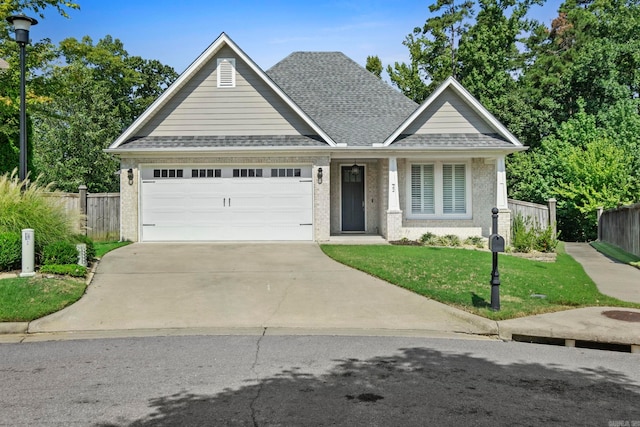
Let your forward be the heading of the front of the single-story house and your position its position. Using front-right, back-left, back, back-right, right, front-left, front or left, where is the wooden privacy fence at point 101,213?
right

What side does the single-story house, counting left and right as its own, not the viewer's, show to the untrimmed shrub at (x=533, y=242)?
left

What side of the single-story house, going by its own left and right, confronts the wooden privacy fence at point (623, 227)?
left

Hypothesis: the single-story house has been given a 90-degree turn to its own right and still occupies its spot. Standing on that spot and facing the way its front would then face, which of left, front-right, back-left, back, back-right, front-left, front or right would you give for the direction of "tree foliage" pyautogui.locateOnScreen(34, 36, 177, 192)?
front-right

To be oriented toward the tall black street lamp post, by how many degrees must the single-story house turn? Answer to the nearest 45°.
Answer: approximately 45° to its right

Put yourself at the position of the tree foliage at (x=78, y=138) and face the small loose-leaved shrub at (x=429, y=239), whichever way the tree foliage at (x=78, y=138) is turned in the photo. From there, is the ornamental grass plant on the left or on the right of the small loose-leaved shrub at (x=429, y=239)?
right

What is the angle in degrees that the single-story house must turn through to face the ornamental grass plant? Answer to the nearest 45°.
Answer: approximately 45° to its right

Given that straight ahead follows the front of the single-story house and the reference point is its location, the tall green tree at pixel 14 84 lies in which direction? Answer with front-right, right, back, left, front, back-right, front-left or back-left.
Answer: right

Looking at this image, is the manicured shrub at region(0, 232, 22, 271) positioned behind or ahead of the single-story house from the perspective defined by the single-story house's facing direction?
ahead

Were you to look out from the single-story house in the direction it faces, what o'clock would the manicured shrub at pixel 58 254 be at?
The manicured shrub is roughly at 1 o'clock from the single-story house.

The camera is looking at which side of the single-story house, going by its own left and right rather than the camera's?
front

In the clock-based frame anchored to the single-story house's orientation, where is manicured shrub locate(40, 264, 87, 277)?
The manicured shrub is roughly at 1 o'clock from the single-story house.
